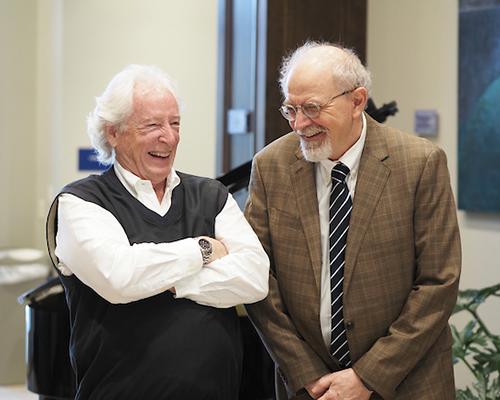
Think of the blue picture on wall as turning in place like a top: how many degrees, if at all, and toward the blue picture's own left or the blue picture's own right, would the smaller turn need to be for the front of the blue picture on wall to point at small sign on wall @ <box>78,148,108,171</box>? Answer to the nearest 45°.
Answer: approximately 135° to the blue picture's own right

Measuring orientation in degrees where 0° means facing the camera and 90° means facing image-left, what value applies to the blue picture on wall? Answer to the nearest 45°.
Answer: approximately 0°

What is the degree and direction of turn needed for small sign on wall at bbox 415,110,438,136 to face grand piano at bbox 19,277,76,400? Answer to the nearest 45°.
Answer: approximately 45° to its right

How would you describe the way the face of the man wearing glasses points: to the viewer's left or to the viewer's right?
to the viewer's left

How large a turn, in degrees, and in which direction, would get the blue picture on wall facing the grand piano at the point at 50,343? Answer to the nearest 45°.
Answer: approximately 45° to its right
